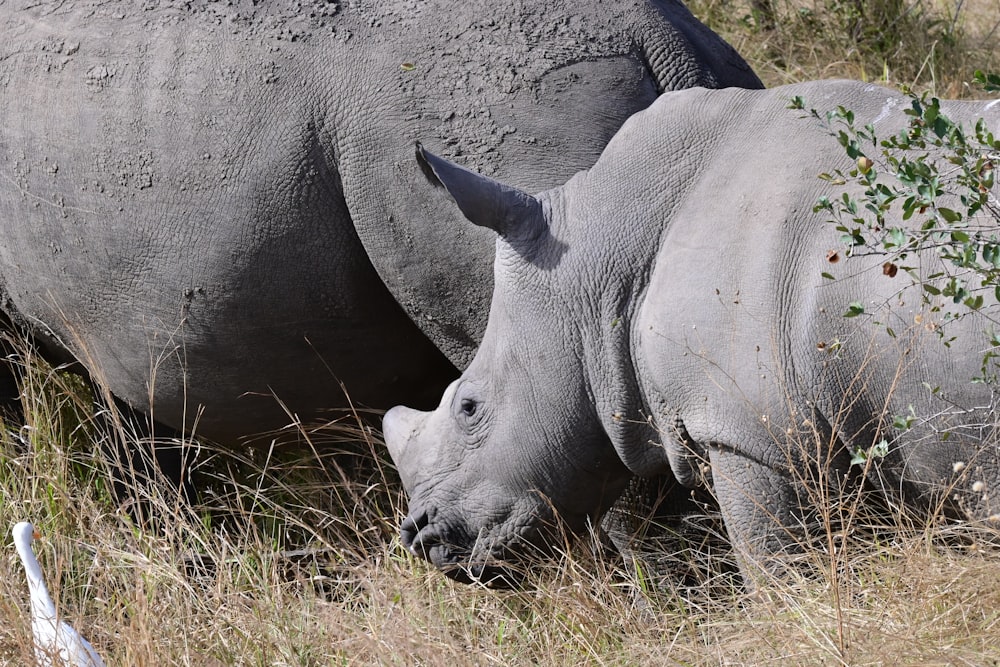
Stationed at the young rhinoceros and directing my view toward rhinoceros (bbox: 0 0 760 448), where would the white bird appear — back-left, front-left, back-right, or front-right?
front-left

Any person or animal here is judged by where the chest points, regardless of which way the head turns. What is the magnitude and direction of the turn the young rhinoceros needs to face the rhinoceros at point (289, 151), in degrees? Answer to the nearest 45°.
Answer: approximately 45° to its right

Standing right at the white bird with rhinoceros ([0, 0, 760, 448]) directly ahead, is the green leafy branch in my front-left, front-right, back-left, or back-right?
front-right

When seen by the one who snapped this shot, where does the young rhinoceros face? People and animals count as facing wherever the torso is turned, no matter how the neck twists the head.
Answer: facing to the left of the viewer

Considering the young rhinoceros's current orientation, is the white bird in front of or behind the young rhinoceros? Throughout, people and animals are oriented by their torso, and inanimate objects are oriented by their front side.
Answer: in front
